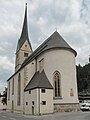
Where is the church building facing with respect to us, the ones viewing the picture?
facing away from the viewer and to the left of the viewer
